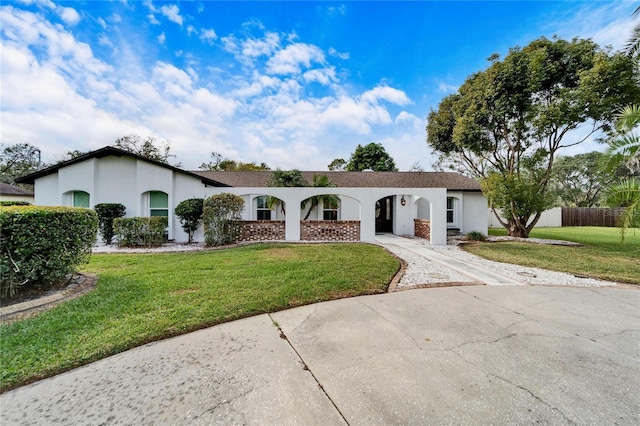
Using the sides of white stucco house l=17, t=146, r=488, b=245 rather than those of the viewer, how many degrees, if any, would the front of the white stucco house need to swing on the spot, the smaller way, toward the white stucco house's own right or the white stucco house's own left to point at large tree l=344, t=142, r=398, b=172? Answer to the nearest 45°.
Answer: approximately 135° to the white stucco house's own left

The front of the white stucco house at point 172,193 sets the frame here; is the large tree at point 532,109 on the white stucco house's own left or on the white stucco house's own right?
on the white stucco house's own left

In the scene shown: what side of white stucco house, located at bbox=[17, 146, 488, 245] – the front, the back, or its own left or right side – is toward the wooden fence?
left

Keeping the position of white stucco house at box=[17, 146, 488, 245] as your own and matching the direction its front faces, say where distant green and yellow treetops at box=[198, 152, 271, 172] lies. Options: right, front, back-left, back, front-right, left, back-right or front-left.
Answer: back

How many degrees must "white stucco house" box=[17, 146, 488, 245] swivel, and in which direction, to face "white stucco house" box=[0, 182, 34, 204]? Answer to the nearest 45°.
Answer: approximately 135° to its right

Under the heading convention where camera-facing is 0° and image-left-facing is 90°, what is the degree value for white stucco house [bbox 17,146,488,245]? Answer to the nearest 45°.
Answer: approximately 0°

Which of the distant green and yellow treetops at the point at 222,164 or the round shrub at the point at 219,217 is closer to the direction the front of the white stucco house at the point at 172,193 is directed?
the round shrub

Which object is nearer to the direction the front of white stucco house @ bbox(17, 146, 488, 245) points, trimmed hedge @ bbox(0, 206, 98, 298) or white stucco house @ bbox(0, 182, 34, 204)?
the trimmed hedge

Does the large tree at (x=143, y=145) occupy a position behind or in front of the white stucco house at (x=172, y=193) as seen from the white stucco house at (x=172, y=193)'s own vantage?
behind

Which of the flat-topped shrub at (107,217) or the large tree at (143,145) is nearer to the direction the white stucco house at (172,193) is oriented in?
the flat-topped shrub
